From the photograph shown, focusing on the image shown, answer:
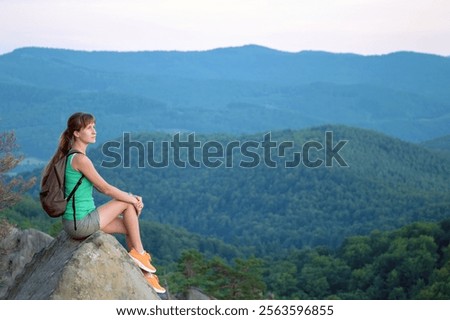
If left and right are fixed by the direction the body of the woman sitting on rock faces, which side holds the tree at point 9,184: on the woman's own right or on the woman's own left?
on the woman's own left

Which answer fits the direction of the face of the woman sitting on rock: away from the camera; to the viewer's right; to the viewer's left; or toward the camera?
to the viewer's right

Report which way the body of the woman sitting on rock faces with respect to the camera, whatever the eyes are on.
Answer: to the viewer's right
